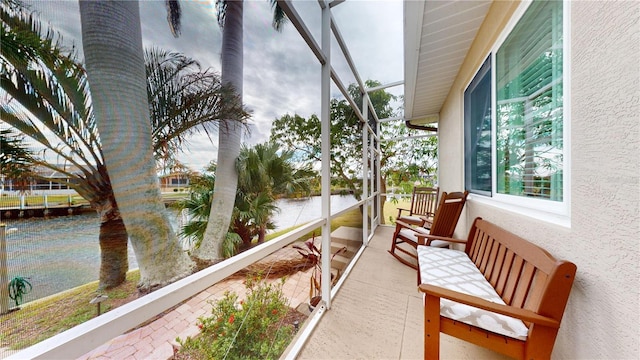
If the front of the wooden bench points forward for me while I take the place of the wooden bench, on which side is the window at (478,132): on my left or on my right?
on my right

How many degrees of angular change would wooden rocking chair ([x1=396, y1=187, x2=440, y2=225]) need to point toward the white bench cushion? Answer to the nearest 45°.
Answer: approximately 45° to its left

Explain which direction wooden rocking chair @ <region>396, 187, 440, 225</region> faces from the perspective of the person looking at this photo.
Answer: facing the viewer and to the left of the viewer

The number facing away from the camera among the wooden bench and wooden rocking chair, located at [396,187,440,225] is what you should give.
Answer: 0

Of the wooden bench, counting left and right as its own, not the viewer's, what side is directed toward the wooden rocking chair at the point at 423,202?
right

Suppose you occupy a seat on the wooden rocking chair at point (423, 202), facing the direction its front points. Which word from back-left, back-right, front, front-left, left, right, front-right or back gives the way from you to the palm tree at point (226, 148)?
front-left

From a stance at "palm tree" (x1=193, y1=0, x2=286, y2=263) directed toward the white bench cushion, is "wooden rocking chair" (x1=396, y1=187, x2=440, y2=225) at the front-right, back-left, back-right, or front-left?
front-left

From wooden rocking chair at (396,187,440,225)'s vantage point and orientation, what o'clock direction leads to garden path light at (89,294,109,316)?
The garden path light is roughly at 11 o'clock from the wooden rocking chair.

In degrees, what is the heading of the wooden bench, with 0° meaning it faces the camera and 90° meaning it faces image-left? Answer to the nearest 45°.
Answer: approximately 90°
